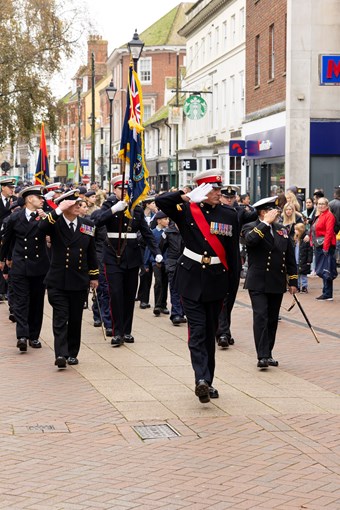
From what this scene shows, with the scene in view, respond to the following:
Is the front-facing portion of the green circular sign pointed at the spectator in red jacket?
yes

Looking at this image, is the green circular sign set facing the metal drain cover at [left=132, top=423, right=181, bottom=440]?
yes

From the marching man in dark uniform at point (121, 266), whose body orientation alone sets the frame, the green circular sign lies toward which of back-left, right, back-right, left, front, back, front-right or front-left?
back

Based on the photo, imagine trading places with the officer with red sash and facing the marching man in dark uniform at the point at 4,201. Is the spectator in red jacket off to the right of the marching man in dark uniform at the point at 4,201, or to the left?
right

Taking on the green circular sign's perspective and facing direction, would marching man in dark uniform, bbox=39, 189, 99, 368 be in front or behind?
in front

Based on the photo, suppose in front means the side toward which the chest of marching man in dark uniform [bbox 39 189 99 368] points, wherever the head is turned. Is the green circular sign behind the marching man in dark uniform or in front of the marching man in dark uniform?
behind

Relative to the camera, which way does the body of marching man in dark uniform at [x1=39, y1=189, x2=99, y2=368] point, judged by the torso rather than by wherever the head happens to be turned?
toward the camera

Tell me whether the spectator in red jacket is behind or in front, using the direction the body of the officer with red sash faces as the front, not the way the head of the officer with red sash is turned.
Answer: behind

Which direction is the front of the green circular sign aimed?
toward the camera

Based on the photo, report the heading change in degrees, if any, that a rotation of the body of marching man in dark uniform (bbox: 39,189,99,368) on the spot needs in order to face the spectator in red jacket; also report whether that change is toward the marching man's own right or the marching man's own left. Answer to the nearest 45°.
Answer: approximately 135° to the marching man's own left

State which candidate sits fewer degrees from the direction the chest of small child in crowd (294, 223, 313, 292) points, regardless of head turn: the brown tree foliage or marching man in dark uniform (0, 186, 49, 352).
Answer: the marching man in dark uniform
